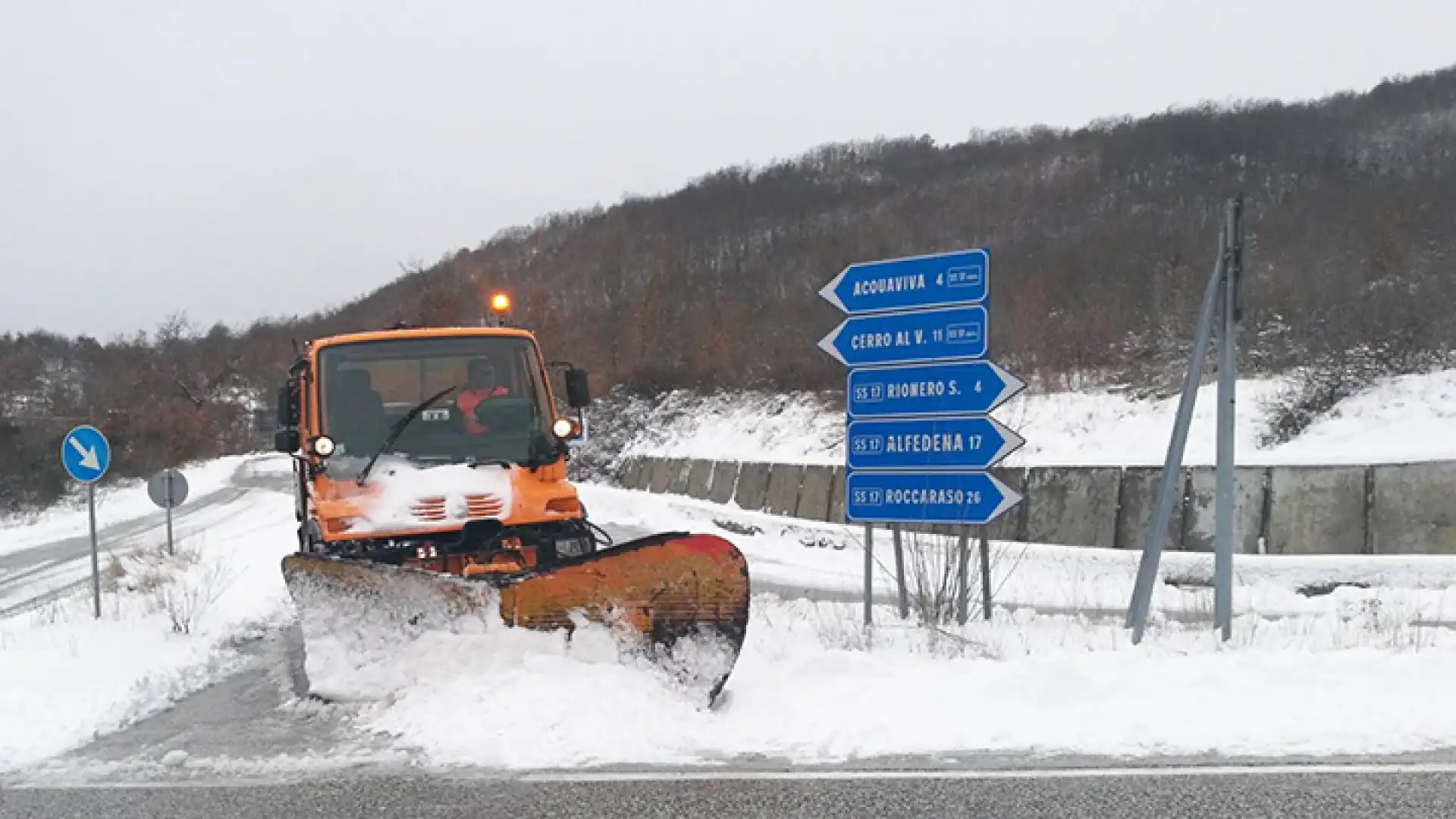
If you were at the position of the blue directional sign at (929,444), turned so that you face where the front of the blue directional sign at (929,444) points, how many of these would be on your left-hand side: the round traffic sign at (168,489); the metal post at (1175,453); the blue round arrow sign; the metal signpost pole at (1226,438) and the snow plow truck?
2

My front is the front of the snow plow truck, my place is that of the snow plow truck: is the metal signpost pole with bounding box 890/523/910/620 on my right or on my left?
on my left

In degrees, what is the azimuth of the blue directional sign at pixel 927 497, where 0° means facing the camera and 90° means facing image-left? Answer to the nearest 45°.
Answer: approximately 0°

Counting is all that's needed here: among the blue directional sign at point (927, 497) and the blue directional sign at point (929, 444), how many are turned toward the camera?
2

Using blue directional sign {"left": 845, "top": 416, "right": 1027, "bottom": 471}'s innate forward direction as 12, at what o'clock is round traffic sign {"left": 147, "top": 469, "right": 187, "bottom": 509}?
The round traffic sign is roughly at 4 o'clock from the blue directional sign.

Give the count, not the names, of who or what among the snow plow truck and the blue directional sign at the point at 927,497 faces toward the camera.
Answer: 2

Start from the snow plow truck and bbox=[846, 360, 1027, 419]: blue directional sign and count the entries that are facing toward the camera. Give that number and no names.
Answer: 2

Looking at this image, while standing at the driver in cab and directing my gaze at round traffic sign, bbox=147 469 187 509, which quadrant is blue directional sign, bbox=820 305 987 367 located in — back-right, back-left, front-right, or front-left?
back-right

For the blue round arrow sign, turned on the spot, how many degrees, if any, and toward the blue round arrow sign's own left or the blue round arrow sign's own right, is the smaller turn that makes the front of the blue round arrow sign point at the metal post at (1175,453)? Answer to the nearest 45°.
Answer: approximately 45° to the blue round arrow sign's own left

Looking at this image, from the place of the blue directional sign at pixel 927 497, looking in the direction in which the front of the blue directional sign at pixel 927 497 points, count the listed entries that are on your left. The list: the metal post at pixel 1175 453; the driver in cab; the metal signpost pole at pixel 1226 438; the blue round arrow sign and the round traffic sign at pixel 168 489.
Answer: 2

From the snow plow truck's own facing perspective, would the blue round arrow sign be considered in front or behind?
behind

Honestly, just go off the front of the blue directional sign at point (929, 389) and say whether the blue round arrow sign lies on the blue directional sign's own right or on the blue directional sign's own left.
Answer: on the blue directional sign's own right
